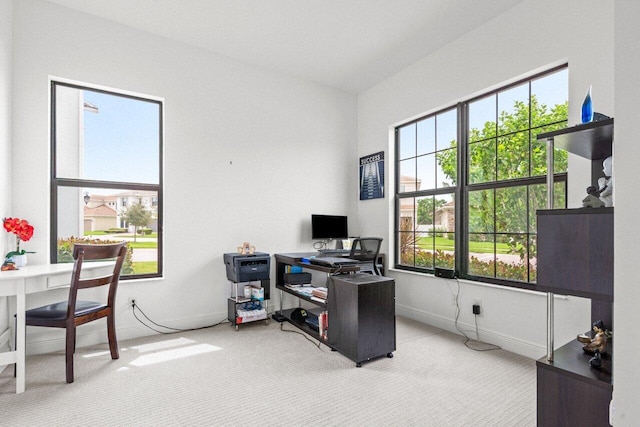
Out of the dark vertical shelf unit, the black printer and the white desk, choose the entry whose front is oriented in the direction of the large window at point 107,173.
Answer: the dark vertical shelf unit

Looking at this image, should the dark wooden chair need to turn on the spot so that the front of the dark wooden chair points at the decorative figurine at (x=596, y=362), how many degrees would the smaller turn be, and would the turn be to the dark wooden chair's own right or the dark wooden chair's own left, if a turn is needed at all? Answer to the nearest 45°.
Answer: approximately 180°

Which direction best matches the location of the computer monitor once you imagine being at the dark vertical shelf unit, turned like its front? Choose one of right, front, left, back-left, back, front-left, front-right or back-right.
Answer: front-right

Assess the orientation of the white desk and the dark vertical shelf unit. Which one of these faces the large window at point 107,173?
the dark vertical shelf unit

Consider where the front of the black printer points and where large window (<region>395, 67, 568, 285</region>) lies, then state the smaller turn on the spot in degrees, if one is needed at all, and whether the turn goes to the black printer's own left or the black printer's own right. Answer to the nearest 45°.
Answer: approximately 45° to the black printer's own left

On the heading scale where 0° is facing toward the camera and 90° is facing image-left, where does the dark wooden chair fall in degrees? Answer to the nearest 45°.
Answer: approximately 135°

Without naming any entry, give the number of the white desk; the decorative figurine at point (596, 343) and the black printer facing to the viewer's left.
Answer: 1

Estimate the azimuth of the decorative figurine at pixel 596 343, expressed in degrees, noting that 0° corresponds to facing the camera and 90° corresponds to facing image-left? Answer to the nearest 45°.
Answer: approximately 90°

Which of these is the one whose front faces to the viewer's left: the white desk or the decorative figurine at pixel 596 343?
the decorative figurine

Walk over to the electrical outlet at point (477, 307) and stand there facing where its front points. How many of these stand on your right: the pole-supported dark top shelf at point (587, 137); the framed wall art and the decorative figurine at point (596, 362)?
1

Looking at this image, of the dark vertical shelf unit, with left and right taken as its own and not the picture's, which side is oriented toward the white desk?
front

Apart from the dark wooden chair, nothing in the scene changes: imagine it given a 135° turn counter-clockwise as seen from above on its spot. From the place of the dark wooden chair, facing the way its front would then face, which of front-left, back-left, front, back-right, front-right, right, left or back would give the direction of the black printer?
left

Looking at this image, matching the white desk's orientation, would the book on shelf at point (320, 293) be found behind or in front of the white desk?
in front

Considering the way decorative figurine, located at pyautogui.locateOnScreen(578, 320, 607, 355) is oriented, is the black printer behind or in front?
in front

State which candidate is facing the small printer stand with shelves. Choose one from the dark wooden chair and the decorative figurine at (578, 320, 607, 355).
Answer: the decorative figurine

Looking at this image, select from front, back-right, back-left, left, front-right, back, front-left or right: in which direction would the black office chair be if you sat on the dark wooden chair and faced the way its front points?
back-right

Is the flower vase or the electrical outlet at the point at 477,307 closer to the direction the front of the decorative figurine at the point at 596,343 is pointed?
the flower vase

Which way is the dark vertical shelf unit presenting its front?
to the viewer's left

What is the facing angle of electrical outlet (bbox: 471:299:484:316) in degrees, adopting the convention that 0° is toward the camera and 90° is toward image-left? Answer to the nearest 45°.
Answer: approximately 45°

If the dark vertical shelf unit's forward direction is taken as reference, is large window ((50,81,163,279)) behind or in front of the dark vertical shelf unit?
in front
